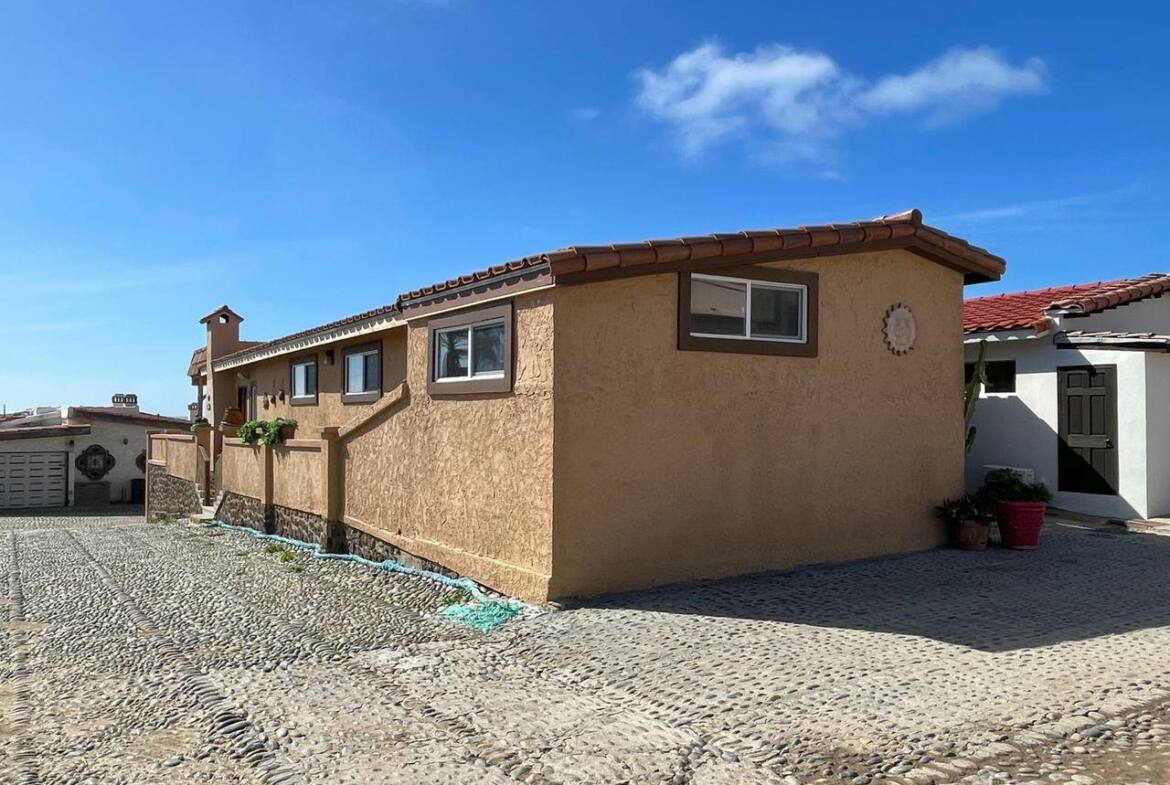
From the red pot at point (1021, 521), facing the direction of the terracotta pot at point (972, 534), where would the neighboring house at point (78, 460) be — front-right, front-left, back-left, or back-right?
front-right

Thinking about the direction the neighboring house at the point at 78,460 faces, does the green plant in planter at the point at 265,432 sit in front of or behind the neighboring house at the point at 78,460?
in front

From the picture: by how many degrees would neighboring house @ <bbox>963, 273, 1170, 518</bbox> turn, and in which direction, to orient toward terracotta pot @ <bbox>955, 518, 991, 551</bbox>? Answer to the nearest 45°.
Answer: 0° — it already faces it

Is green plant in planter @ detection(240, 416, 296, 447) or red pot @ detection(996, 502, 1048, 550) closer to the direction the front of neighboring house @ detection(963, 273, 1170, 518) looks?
the red pot

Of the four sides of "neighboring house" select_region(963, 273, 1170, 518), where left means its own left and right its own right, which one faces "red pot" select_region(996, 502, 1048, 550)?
front

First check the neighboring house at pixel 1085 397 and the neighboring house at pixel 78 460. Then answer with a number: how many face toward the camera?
2

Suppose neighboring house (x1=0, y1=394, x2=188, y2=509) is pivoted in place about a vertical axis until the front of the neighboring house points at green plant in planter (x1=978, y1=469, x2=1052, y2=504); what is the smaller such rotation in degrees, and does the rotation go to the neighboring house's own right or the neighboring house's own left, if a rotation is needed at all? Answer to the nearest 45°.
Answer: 0° — it already faces it

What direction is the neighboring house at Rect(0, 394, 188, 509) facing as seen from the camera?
toward the camera

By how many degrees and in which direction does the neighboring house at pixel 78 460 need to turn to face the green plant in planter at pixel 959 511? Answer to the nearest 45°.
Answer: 0° — it already faces it

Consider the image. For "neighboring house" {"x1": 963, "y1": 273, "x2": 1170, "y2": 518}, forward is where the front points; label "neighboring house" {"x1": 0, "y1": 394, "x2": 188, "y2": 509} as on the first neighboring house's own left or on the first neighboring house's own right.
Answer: on the first neighboring house's own right
